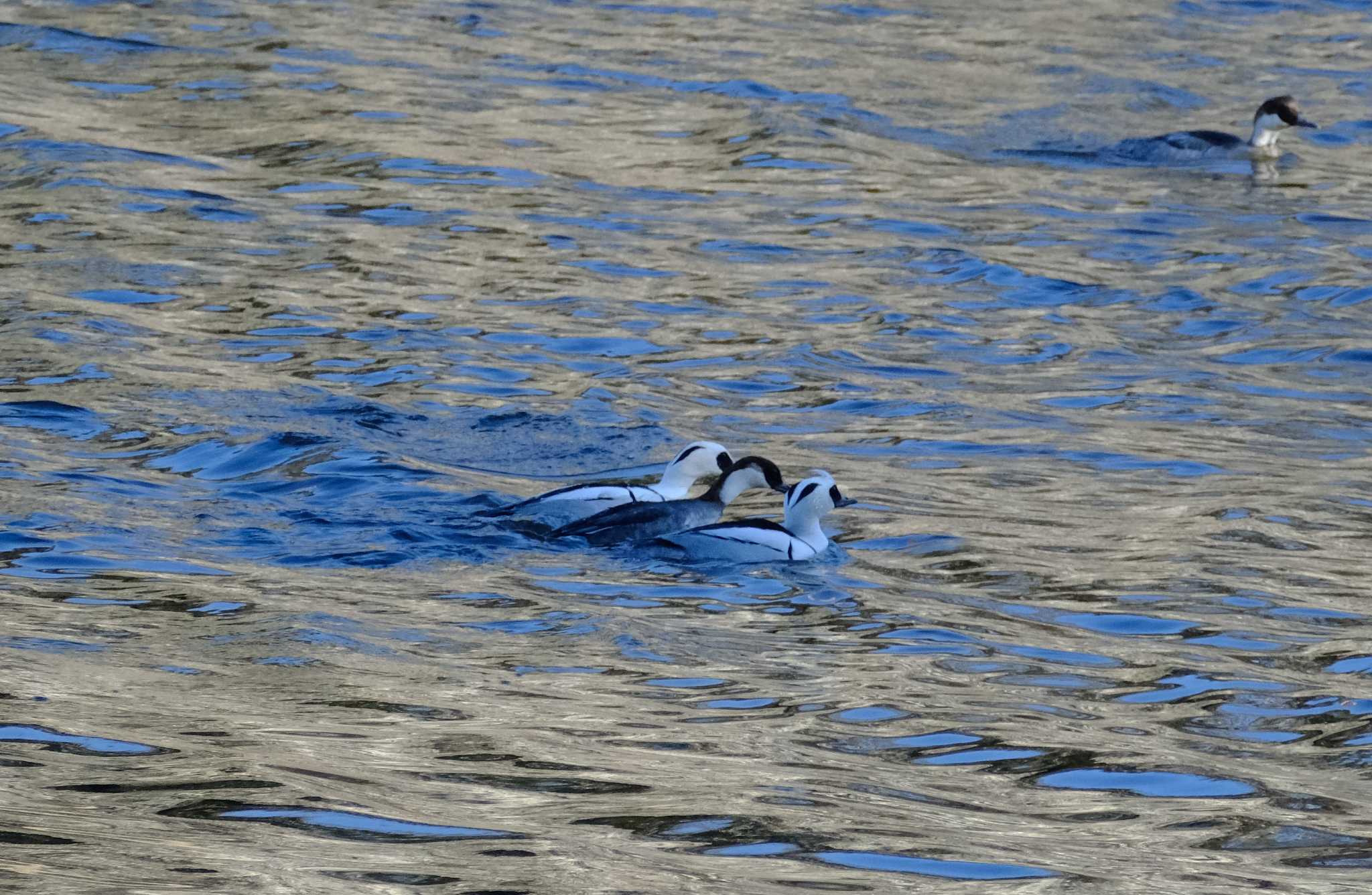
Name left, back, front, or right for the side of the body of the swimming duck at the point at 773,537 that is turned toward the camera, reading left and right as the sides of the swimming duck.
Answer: right

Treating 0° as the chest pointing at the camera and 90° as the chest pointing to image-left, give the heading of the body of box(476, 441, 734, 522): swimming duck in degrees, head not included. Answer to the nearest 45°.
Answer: approximately 270°

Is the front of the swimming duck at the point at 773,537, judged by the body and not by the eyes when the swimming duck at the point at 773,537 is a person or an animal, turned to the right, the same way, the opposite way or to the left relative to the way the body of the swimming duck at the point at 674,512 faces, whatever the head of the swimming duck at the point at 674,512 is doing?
the same way

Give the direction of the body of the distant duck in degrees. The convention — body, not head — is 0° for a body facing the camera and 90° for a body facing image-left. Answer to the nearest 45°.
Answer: approximately 270°

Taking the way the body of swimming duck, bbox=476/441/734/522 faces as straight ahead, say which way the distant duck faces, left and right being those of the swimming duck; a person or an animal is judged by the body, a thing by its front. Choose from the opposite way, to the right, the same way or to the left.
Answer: the same way

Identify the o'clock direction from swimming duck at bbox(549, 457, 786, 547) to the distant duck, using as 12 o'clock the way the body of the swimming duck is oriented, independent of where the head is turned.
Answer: The distant duck is roughly at 10 o'clock from the swimming duck.

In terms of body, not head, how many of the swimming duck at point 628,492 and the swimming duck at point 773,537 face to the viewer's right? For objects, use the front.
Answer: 2

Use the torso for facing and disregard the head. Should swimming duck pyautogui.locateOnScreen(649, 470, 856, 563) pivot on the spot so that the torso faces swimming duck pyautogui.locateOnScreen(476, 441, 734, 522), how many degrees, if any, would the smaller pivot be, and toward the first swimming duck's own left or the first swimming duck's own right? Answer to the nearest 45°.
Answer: approximately 135° to the first swimming duck's own left

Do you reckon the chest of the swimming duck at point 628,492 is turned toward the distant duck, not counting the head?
no

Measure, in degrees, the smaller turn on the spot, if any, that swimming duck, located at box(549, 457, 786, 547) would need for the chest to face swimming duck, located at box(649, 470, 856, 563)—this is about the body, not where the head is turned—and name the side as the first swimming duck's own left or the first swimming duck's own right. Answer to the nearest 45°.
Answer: approximately 45° to the first swimming duck's own right

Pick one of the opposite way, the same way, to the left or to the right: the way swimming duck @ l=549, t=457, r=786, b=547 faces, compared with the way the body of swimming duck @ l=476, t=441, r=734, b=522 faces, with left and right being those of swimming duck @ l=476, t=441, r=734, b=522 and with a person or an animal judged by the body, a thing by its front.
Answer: the same way

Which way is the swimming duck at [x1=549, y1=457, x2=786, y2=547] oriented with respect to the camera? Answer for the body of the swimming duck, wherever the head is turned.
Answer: to the viewer's right

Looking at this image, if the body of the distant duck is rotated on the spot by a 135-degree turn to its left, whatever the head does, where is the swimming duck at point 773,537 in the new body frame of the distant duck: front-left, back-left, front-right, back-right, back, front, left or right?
back-left
